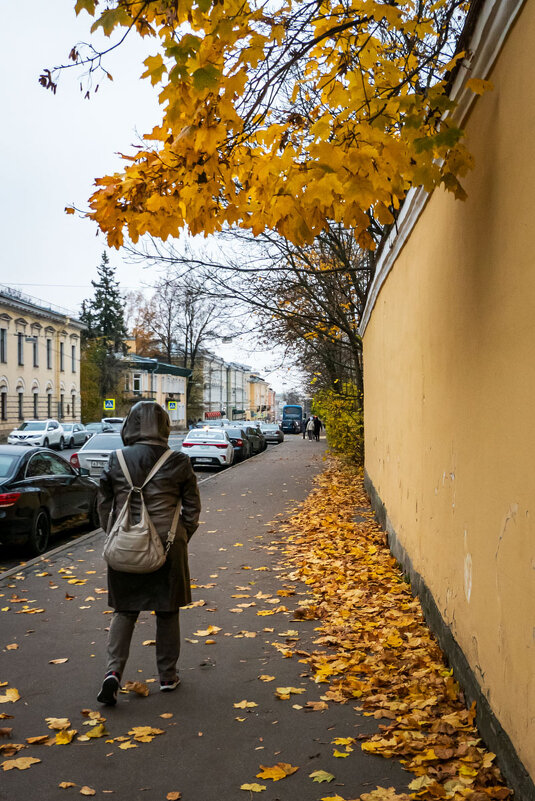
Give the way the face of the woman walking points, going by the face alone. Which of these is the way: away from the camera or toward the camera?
away from the camera

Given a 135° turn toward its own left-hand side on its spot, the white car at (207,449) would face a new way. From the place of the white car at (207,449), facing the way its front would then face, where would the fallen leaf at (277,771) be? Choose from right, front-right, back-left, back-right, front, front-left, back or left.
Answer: front-left

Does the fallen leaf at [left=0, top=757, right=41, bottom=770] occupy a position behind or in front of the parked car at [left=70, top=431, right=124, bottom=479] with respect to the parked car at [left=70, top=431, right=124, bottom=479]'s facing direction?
behind

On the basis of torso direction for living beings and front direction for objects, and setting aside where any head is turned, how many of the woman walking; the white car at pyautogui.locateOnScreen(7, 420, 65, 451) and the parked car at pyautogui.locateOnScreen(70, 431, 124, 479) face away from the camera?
2

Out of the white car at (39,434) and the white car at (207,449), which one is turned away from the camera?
the white car at (207,449)

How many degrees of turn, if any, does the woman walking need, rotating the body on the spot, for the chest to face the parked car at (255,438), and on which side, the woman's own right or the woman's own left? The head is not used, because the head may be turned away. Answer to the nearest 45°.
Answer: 0° — they already face it

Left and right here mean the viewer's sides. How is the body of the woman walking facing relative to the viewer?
facing away from the viewer

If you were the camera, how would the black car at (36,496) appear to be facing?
facing away from the viewer and to the right of the viewer

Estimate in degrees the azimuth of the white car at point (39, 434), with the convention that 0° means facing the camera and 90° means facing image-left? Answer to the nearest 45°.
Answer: approximately 45°

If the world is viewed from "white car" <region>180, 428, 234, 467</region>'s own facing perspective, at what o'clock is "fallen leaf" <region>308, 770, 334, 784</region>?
The fallen leaf is roughly at 6 o'clock from the white car.

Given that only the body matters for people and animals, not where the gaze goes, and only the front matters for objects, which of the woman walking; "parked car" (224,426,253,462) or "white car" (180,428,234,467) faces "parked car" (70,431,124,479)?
the woman walking

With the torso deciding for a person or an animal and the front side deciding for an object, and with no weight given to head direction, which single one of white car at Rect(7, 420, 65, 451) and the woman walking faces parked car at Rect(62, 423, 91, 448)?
the woman walking

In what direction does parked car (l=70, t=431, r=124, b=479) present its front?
away from the camera

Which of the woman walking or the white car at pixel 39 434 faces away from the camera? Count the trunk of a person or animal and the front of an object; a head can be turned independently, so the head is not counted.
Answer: the woman walking

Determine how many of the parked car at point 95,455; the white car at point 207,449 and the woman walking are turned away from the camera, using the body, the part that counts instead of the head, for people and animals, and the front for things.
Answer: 3

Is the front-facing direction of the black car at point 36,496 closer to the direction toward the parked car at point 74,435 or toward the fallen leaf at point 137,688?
the parked car

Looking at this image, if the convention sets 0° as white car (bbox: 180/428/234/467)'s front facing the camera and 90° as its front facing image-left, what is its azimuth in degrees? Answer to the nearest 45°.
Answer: approximately 180°
